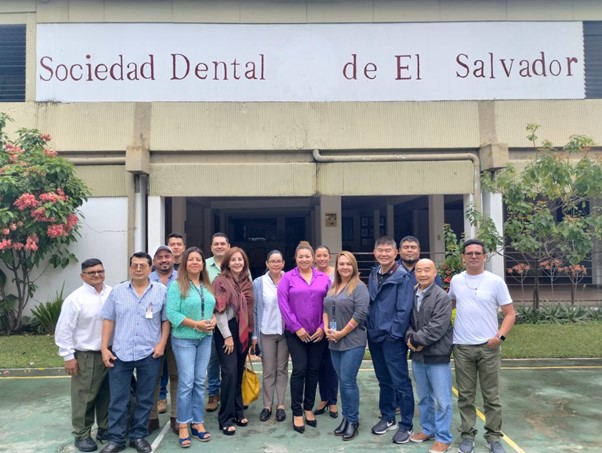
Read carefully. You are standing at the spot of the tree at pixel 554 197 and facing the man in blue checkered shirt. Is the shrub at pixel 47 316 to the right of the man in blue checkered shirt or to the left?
right

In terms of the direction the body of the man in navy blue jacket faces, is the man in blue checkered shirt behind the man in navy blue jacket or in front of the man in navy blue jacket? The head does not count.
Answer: in front

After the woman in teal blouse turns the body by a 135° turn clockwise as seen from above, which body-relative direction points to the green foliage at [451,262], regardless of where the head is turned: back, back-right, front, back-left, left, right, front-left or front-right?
back-right

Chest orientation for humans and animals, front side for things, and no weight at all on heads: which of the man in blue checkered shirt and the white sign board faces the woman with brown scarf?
the white sign board

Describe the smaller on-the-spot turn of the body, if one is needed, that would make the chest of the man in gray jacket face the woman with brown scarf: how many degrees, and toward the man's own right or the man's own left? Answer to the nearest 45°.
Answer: approximately 45° to the man's own right

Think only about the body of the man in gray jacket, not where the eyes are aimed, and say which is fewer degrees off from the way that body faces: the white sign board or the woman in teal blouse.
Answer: the woman in teal blouse

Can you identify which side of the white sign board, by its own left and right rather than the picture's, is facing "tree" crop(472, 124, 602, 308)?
left

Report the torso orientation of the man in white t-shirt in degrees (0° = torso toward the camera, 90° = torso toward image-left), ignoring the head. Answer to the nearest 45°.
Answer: approximately 0°
